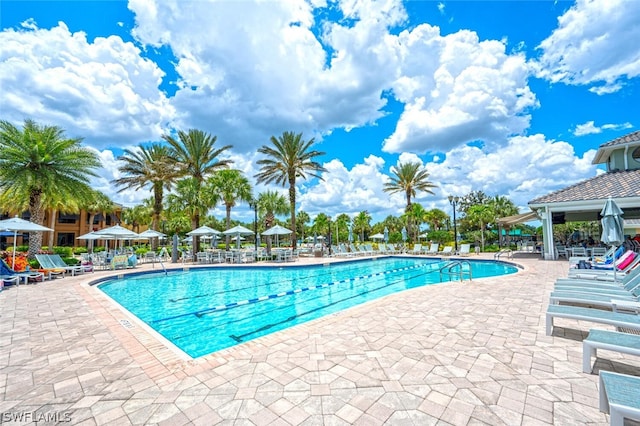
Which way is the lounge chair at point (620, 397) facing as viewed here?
to the viewer's left

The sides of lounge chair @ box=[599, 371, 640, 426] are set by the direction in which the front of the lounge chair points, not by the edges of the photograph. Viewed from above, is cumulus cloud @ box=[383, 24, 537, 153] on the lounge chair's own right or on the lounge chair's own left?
on the lounge chair's own right

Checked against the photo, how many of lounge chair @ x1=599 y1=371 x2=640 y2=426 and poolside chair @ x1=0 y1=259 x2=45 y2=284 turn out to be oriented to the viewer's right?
1

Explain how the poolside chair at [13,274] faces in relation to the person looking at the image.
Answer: facing to the right of the viewer

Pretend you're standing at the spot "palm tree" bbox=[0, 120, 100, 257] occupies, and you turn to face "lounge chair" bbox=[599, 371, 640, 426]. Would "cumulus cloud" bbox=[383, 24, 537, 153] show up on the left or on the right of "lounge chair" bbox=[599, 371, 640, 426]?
left

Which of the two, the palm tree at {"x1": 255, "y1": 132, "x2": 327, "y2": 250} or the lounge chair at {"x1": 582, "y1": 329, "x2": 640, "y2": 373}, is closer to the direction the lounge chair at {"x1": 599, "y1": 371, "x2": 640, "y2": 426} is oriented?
the palm tree
